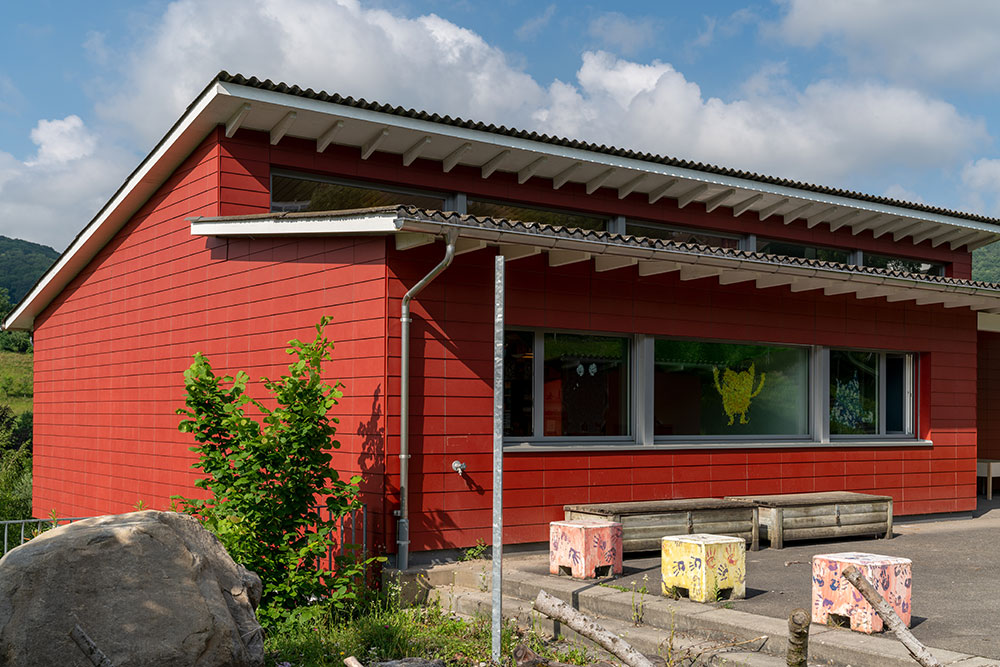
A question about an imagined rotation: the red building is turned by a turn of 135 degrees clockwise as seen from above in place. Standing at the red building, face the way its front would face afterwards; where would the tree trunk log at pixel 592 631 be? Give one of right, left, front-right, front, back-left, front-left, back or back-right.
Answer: left

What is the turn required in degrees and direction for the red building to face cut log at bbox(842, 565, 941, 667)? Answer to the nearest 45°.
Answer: approximately 45° to its right

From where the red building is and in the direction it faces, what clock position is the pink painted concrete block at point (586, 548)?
The pink painted concrete block is roughly at 1 o'clock from the red building.

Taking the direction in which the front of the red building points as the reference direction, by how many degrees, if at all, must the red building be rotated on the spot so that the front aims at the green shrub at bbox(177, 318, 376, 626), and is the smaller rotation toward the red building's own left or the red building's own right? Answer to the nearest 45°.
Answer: approximately 90° to the red building's own right

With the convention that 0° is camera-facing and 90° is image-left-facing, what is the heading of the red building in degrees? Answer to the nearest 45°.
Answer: approximately 315°

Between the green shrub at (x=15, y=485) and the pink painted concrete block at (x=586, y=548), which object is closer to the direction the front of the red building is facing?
the pink painted concrete block

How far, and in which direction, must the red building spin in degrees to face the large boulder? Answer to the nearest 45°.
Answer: approximately 45° to its right
